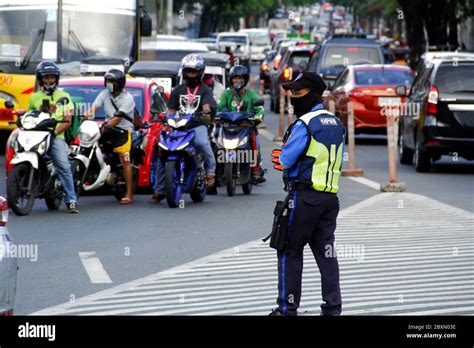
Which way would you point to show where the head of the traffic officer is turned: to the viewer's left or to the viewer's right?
to the viewer's left

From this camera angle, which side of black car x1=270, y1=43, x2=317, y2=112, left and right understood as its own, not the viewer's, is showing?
back

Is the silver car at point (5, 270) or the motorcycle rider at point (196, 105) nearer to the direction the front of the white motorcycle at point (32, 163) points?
the silver car

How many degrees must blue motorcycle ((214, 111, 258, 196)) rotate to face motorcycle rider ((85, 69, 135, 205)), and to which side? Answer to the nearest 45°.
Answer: approximately 45° to its right

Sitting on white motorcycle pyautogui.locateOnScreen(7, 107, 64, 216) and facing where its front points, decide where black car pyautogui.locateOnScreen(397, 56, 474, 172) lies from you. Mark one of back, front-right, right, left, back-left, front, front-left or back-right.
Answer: back

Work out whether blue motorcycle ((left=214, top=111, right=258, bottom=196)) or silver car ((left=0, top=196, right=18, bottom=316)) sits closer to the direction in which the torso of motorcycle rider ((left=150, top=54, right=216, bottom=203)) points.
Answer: the silver car

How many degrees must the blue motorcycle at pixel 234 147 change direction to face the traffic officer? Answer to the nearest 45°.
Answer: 0° — it already faces them

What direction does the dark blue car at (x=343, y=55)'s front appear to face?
away from the camera

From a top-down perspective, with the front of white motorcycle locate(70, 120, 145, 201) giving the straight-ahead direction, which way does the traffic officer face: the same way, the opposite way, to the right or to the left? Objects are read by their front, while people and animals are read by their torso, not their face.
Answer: to the right

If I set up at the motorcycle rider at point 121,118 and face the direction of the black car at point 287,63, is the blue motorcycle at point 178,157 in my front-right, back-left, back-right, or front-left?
back-right

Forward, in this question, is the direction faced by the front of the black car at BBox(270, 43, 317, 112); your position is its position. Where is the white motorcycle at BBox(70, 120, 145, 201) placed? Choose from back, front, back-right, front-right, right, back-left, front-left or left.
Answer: back

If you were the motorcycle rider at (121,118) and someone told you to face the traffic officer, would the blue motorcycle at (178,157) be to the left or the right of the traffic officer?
left
